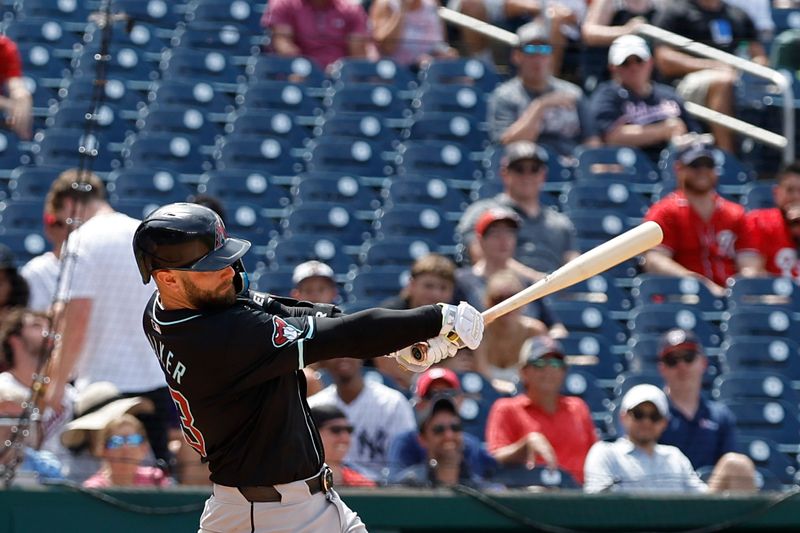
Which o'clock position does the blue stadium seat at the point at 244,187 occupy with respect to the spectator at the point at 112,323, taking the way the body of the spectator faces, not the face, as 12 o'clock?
The blue stadium seat is roughly at 2 o'clock from the spectator.

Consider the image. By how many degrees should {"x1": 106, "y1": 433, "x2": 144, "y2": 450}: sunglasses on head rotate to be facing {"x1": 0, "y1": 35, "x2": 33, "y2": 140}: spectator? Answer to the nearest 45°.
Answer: approximately 180°

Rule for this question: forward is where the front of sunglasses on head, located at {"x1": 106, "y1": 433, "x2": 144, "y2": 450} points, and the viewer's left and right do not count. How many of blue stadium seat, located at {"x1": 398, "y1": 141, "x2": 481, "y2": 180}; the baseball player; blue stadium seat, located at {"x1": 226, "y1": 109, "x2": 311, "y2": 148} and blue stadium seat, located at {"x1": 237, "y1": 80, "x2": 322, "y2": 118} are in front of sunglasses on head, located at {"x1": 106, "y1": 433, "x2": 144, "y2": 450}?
1

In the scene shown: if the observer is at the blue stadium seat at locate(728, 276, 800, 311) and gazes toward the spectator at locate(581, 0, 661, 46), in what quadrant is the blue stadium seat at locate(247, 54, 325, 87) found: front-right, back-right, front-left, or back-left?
front-left

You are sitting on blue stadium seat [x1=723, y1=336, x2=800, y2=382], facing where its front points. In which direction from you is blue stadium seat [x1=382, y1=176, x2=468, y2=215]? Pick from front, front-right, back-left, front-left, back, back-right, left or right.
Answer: right

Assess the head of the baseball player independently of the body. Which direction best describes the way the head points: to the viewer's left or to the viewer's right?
to the viewer's right

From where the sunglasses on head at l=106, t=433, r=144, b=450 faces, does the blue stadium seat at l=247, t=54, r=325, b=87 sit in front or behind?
behind

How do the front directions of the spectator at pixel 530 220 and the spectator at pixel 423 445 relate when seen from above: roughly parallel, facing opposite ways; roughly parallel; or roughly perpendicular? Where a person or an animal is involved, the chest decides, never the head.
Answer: roughly parallel

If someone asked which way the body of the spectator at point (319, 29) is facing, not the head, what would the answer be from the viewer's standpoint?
toward the camera

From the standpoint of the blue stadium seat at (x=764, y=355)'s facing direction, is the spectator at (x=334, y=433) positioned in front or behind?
in front

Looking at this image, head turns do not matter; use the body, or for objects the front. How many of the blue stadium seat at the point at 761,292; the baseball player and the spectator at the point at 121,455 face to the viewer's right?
1

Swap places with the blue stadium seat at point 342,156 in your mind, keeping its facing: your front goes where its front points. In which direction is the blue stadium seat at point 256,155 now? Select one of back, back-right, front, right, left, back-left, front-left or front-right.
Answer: right

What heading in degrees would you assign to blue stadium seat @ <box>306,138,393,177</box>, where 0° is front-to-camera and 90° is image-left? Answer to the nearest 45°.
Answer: approximately 0°
